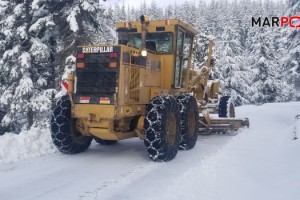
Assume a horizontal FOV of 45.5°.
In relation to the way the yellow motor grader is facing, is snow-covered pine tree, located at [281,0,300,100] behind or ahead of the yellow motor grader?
ahead

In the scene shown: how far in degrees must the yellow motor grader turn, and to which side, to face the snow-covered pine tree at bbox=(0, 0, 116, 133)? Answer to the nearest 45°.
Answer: approximately 90° to its left

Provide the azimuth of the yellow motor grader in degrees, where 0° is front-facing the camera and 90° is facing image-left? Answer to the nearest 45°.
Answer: approximately 225°
